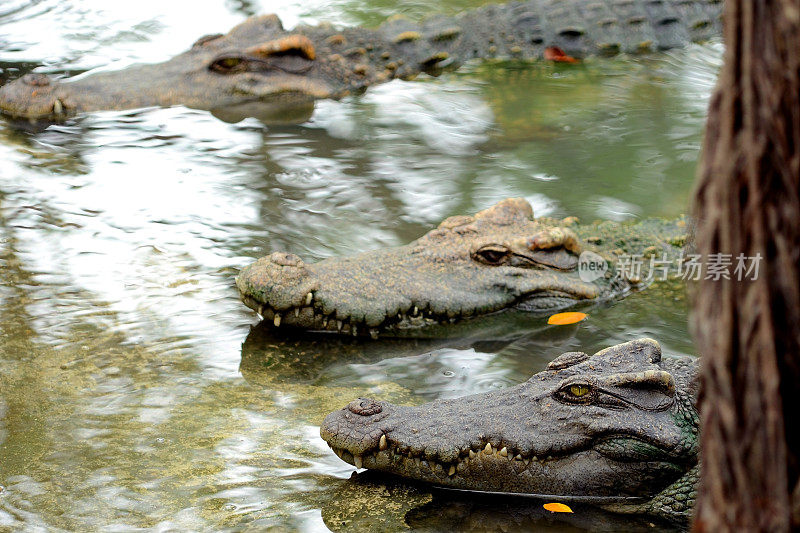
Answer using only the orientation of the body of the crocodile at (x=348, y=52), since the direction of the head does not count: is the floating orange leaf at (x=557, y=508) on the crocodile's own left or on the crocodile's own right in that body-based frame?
on the crocodile's own left

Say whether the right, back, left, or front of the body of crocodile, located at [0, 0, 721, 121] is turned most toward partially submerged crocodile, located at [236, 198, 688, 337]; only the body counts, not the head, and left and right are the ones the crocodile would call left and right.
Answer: left

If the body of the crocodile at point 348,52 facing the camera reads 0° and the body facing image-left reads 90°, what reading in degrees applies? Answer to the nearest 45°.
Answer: approximately 90°

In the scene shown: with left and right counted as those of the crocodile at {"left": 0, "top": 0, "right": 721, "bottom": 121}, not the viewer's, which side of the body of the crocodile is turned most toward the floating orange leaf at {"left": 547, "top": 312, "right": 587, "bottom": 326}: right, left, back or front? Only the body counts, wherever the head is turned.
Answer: left

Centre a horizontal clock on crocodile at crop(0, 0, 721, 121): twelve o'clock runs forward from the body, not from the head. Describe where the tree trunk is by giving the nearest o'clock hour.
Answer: The tree trunk is roughly at 9 o'clock from the crocodile.

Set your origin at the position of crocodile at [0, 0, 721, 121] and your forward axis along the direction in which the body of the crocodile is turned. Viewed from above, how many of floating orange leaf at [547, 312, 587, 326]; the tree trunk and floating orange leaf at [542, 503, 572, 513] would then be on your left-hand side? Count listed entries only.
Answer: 3

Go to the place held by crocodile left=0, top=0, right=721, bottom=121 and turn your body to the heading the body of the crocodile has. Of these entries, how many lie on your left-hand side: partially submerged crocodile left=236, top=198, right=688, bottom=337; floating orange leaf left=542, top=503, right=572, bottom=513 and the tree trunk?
3
